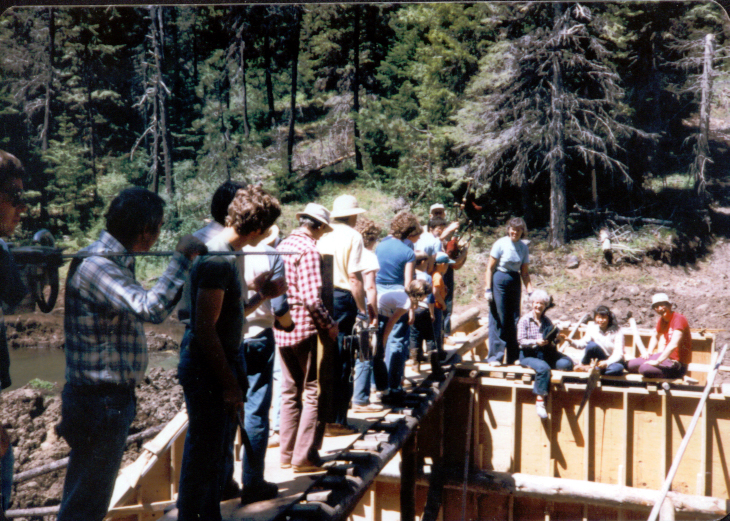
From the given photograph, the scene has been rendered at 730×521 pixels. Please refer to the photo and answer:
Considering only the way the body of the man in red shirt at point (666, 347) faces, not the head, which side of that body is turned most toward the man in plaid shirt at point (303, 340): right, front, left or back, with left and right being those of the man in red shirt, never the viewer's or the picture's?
front

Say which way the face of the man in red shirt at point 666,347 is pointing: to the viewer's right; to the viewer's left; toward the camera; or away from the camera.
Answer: toward the camera

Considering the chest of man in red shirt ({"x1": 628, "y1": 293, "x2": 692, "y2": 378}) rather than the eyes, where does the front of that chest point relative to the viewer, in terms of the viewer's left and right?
facing the viewer and to the left of the viewer

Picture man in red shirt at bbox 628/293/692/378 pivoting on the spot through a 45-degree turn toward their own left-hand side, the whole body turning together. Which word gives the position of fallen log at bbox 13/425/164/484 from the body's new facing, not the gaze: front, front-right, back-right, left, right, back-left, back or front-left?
front-right

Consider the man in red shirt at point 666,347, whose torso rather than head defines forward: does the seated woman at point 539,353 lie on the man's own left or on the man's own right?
on the man's own right

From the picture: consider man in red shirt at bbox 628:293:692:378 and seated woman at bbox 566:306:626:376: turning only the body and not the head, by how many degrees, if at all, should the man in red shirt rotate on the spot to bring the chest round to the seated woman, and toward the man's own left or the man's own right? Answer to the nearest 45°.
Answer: approximately 90° to the man's own right
